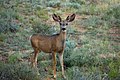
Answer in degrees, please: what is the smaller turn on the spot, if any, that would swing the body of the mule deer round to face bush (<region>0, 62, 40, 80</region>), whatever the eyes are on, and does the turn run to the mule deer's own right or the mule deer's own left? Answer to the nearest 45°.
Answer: approximately 90° to the mule deer's own right

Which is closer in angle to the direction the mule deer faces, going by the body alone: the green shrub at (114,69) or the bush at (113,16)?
the green shrub

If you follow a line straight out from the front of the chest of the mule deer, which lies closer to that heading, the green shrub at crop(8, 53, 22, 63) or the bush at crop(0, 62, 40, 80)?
the bush

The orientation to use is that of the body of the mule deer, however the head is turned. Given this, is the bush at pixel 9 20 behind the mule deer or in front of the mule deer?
behind
